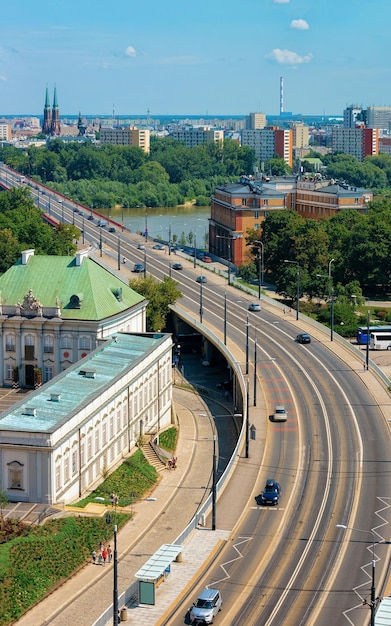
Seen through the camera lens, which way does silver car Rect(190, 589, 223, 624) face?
facing the viewer and to the left of the viewer
